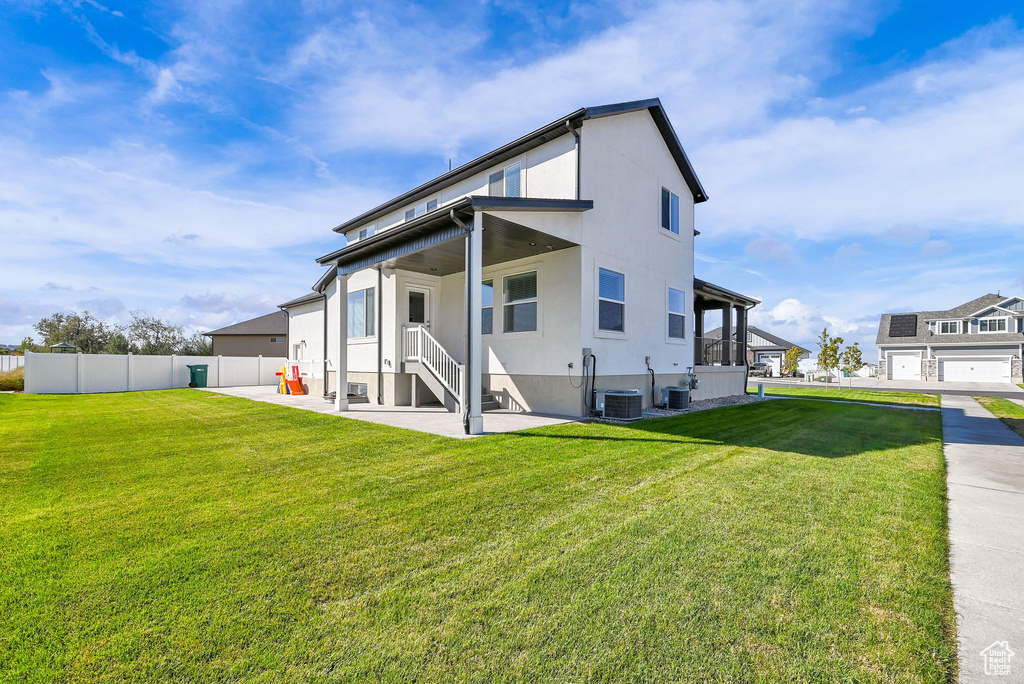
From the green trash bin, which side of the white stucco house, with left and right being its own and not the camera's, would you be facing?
left

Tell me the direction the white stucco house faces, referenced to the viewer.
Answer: facing away from the viewer and to the right of the viewer

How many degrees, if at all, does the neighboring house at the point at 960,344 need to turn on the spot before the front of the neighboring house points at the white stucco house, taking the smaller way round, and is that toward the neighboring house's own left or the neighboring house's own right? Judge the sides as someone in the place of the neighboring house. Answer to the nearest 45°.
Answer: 0° — it already faces it

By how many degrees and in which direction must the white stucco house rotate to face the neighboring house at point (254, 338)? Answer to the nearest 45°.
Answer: approximately 90° to its left

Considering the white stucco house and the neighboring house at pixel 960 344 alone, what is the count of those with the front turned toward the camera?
1

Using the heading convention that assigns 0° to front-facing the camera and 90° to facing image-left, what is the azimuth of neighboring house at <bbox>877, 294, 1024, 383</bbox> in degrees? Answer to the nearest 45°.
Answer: approximately 0°

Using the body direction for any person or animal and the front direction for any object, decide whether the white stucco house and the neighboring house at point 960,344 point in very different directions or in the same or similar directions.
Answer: very different directions

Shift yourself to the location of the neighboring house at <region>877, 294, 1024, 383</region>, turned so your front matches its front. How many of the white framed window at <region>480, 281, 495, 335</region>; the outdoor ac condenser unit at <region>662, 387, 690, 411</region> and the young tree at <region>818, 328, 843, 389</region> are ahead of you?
3
